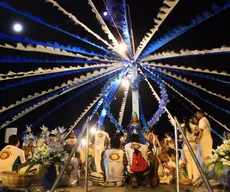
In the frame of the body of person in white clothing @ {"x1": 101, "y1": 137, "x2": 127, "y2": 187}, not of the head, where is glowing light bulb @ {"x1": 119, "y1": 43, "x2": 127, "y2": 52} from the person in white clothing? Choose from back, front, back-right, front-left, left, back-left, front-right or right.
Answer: front

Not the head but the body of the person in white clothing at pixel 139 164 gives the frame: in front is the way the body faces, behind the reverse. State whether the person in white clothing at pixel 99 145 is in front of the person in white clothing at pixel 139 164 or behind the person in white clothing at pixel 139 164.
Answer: in front

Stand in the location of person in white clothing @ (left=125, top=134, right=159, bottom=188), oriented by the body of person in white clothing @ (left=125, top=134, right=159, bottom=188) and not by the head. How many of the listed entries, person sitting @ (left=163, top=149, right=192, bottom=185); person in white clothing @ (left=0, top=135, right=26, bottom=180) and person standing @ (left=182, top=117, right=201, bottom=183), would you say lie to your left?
1

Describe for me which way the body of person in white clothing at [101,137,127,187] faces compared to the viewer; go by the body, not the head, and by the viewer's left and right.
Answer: facing away from the viewer

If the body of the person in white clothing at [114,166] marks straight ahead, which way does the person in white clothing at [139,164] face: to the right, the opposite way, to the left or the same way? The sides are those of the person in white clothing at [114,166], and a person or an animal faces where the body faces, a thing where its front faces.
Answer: the same way

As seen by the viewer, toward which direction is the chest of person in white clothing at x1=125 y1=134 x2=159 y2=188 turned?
away from the camera

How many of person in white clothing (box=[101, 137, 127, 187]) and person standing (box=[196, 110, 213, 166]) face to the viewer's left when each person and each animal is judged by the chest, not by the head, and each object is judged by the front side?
1

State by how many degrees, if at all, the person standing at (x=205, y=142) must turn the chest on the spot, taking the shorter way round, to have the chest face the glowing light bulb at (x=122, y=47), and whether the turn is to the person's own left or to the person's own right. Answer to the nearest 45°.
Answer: approximately 45° to the person's own right

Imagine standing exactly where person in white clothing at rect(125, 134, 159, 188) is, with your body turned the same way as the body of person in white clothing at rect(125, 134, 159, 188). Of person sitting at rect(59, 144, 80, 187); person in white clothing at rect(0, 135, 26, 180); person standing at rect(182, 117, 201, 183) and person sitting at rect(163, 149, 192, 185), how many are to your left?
2

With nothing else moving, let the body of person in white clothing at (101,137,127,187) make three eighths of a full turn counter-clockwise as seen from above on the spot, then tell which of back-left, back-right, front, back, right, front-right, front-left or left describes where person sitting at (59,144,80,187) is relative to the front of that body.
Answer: front-right

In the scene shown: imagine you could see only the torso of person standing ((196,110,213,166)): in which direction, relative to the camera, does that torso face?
to the viewer's left

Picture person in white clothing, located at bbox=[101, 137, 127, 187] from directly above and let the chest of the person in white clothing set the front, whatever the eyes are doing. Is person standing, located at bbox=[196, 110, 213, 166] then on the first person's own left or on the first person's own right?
on the first person's own right
